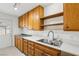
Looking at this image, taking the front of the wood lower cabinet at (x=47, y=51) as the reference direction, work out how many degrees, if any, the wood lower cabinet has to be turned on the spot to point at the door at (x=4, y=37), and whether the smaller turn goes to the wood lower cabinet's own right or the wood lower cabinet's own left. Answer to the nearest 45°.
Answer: approximately 45° to the wood lower cabinet's own right

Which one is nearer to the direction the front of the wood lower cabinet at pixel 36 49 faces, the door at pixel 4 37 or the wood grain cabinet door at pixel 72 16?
the door

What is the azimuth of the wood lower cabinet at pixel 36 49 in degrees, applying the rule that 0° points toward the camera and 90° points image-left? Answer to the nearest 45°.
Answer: approximately 45°

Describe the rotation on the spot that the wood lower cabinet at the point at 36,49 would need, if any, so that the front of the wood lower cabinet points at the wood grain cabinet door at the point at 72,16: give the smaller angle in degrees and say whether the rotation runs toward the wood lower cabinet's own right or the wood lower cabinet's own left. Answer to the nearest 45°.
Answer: approximately 90° to the wood lower cabinet's own left
